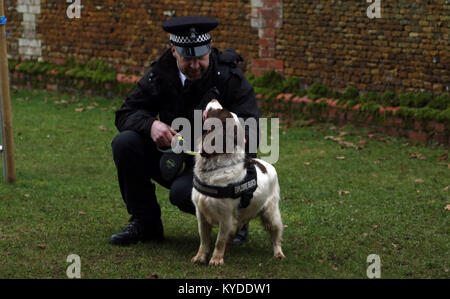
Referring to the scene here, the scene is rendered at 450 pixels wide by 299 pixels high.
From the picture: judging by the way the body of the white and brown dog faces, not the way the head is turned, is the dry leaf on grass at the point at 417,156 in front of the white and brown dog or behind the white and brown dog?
behind

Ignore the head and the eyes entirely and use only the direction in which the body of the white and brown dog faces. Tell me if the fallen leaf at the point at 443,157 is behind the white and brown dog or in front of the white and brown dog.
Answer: behind

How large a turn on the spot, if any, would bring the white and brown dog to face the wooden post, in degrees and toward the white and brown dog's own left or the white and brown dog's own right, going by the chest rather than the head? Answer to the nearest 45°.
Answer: approximately 90° to the white and brown dog's own right

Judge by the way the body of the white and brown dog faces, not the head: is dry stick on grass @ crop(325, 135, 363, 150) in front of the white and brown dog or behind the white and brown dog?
behind

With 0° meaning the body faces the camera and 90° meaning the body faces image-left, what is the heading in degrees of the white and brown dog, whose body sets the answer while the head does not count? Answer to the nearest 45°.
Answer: approximately 45°

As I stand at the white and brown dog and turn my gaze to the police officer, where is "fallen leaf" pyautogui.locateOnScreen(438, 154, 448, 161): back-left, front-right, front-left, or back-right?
front-right
